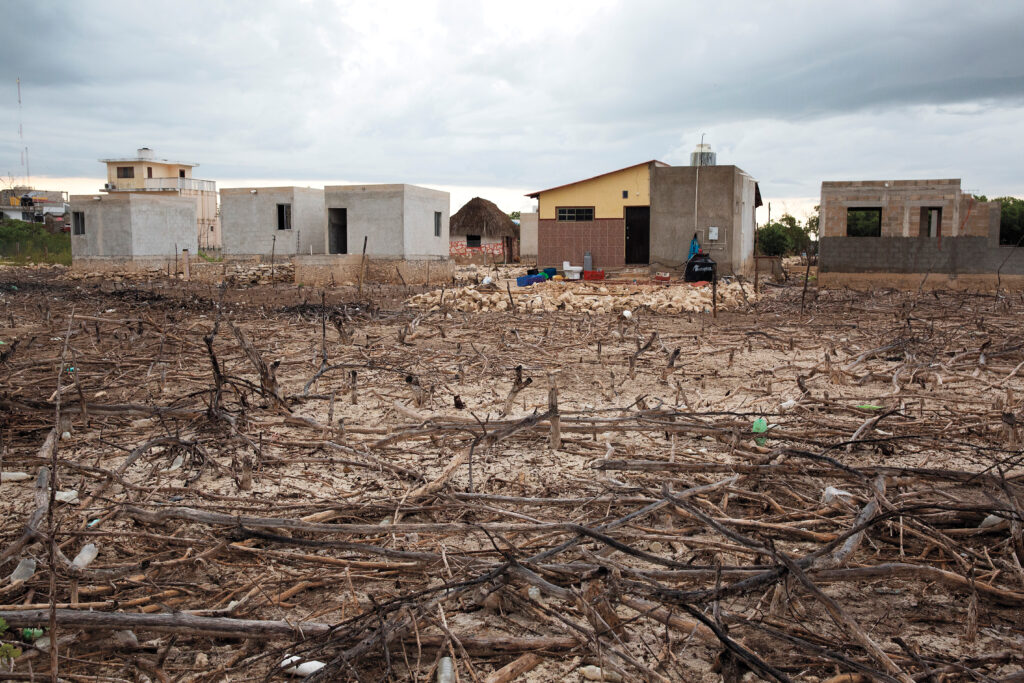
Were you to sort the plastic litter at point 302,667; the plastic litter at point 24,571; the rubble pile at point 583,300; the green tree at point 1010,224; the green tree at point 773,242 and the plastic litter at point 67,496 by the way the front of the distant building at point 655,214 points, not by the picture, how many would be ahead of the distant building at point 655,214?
4

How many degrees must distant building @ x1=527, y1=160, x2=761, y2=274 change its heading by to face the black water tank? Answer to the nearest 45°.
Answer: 0° — it already faces it

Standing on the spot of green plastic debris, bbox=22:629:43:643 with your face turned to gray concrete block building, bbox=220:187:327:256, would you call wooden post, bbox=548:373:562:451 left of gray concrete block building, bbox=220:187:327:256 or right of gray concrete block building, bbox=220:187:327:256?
right

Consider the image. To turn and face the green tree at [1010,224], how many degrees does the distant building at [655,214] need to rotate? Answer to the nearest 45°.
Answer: approximately 135° to its left

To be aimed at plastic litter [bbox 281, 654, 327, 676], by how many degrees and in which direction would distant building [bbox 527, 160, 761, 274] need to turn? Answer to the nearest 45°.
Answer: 0° — it already faces it

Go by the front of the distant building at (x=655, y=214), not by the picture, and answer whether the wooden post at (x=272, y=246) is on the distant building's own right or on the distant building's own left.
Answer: on the distant building's own right

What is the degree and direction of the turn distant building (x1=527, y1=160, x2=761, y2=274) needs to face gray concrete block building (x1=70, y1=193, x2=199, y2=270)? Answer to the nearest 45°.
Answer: approximately 90° to its right

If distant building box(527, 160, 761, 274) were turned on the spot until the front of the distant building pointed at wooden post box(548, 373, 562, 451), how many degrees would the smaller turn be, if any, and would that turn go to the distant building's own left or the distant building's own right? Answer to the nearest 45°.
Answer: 0° — it already faces it

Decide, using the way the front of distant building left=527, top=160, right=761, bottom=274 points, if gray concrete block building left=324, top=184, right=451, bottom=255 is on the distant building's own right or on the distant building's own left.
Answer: on the distant building's own right

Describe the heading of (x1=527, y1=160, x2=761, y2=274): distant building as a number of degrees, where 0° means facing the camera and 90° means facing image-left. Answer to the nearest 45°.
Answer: approximately 0°
